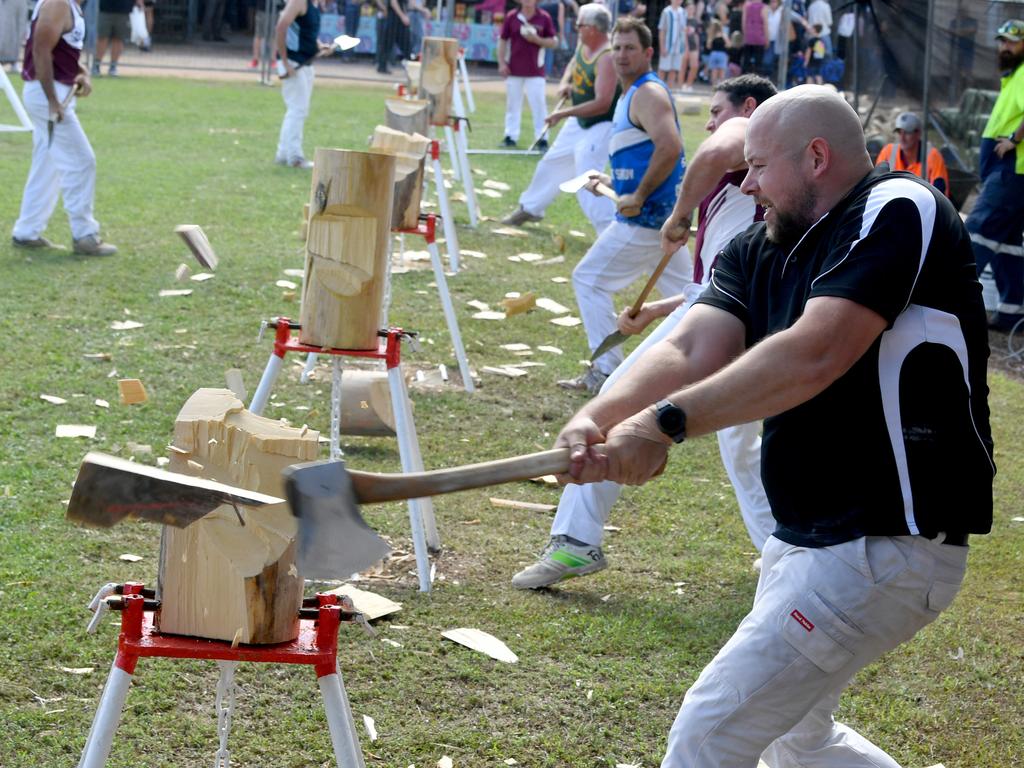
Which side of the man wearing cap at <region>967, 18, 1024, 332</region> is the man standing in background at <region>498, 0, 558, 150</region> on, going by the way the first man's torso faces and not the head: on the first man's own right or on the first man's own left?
on the first man's own right

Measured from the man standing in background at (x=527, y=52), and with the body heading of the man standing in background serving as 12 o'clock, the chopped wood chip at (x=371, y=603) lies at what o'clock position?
The chopped wood chip is roughly at 12 o'clock from the man standing in background.

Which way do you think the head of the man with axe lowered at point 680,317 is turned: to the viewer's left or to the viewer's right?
to the viewer's left

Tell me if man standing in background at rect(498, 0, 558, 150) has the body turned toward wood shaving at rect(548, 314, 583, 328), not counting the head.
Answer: yes

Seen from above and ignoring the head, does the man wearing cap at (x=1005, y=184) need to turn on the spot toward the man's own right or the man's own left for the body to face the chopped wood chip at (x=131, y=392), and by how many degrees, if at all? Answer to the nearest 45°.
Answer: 0° — they already face it

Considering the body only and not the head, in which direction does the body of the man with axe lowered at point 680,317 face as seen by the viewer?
to the viewer's left

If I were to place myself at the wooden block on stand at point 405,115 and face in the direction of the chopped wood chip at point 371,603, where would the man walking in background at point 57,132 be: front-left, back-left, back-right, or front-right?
back-right

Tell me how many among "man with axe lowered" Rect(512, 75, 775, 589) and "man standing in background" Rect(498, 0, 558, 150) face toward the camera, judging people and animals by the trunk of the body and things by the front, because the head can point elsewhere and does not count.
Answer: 1

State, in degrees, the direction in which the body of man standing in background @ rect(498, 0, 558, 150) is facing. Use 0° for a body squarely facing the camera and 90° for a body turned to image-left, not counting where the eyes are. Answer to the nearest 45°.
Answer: approximately 0°
